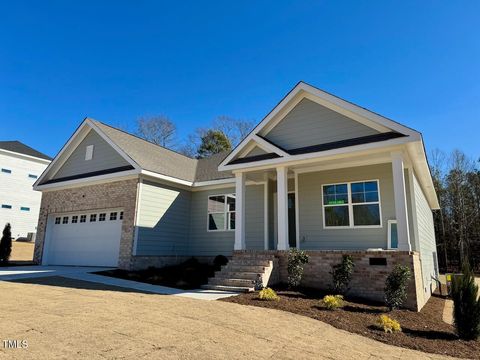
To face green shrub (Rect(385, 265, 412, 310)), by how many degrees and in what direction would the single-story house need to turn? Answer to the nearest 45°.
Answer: approximately 90° to its left

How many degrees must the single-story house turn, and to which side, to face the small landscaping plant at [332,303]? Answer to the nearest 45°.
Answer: approximately 45° to its left

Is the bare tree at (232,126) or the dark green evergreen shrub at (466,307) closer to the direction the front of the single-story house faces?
the dark green evergreen shrub

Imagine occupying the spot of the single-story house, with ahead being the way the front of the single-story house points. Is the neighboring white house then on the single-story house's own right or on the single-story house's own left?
on the single-story house's own right

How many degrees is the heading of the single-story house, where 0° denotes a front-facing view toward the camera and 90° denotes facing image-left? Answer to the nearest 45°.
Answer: approximately 45°

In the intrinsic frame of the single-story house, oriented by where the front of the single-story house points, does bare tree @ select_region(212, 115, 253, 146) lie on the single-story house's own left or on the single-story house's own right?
on the single-story house's own right

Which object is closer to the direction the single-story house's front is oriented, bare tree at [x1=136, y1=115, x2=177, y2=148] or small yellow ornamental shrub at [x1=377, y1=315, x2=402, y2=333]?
the small yellow ornamental shrub

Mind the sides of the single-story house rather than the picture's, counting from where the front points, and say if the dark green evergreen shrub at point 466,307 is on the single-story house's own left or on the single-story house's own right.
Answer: on the single-story house's own left
